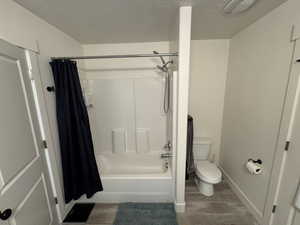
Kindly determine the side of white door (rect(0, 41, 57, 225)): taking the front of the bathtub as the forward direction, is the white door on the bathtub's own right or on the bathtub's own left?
on the bathtub's own right

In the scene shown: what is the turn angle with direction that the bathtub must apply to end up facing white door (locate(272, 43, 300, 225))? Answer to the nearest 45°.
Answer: approximately 45° to its left

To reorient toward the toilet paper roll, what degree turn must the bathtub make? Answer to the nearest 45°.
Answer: approximately 90° to its left

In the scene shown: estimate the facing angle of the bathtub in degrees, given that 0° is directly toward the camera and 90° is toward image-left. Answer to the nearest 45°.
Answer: approximately 0°

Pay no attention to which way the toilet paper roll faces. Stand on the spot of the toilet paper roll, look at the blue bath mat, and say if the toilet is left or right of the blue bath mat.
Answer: right

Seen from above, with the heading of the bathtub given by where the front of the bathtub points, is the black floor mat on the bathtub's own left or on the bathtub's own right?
on the bathtub's own right
